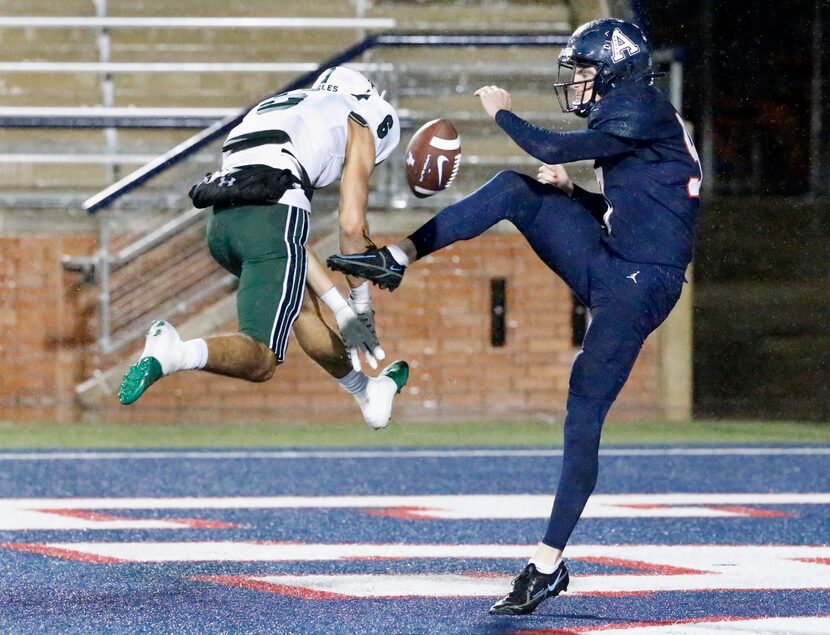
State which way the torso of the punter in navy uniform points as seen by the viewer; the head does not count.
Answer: to the viewer's left

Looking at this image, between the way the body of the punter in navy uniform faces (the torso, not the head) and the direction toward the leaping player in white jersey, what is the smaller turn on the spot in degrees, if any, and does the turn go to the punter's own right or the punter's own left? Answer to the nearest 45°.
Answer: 0° — they already face them

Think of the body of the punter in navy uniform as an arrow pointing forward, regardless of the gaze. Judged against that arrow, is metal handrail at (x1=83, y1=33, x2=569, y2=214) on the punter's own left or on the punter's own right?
on the punter's own right

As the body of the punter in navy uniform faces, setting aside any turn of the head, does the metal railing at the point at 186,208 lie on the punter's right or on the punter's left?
on the punter's right

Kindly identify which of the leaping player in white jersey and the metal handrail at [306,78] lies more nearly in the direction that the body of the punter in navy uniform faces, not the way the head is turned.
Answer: the leaping player in white jersey

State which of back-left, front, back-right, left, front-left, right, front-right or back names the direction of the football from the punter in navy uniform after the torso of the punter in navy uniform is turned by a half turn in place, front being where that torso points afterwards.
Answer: back-left
